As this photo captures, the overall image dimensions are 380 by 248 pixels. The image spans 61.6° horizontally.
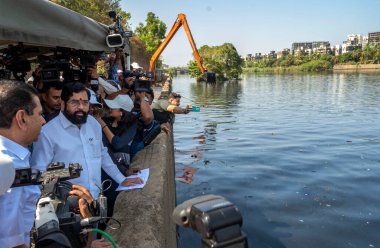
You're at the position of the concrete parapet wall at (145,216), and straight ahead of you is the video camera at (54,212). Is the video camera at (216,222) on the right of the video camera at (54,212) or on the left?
left

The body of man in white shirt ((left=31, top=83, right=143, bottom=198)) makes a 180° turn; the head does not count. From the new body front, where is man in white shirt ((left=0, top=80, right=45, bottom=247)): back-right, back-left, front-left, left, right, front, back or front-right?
back-left

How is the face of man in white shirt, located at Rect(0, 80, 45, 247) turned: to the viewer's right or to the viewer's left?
to the viewer's right

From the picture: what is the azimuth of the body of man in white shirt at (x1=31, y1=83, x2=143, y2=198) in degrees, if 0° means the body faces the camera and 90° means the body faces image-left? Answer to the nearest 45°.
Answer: approximately 315°

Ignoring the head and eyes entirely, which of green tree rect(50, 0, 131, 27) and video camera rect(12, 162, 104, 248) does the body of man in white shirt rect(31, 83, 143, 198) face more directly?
the video camera

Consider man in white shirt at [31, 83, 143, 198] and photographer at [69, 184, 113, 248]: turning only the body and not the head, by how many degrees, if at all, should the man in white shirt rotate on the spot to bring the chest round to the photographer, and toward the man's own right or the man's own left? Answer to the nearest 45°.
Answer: approximately 45° to the man's own right

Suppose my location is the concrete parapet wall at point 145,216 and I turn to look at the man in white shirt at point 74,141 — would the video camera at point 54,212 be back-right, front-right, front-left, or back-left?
front-left

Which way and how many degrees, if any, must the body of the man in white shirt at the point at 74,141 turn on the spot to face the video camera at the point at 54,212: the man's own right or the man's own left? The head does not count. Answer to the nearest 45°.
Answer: approximately 45° to the man's own right

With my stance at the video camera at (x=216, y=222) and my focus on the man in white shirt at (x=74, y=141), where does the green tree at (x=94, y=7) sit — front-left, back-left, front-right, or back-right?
front-right

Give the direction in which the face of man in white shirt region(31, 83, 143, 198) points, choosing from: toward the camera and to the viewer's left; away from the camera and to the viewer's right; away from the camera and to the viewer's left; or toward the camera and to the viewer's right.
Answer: toward the camera and to the viewer's right

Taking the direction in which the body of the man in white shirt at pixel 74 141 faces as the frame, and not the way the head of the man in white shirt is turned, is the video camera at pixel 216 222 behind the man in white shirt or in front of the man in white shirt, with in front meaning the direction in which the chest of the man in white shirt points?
in front

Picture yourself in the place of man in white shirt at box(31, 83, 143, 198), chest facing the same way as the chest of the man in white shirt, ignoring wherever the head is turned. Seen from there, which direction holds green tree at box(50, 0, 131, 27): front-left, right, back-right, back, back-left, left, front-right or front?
back-left
